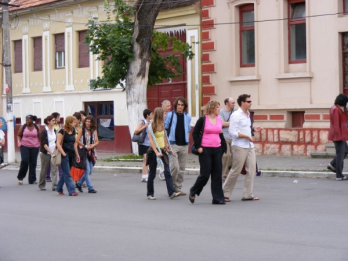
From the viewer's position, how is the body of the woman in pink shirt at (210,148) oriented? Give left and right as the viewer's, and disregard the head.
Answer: facing the viewer and to the right of the viewer

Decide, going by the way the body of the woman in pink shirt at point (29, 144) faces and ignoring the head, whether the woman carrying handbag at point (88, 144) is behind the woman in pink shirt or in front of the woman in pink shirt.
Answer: in front

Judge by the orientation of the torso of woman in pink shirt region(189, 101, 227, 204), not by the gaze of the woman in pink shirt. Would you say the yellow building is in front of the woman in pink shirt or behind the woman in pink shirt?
behind

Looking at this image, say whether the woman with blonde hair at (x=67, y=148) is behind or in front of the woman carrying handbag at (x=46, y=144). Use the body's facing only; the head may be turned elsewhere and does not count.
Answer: in front

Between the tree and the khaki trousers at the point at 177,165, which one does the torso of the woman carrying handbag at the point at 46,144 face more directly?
the khaki trousers

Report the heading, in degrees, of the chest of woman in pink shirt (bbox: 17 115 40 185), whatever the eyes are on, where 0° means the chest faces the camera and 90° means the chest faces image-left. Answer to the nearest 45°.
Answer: approximately 0°

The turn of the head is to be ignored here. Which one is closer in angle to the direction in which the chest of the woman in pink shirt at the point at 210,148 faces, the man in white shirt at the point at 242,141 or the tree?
the man in white shirt
